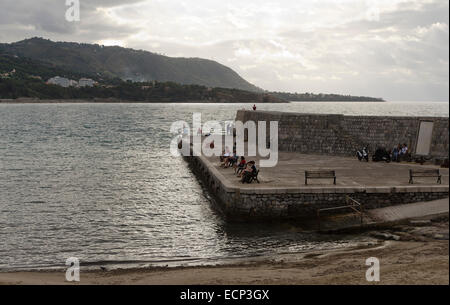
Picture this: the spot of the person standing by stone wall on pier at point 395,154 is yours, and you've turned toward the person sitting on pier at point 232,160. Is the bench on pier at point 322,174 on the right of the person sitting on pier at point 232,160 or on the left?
left

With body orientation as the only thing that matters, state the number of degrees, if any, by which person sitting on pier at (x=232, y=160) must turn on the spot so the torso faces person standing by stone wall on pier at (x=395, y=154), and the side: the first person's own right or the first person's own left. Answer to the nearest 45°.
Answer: approximately 180°

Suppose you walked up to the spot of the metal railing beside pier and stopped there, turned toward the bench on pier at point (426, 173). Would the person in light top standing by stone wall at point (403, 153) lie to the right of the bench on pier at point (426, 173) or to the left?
left

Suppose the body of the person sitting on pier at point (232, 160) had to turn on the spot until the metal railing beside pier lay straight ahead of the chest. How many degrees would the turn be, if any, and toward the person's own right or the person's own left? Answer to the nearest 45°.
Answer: approximately 135° to the person's own left

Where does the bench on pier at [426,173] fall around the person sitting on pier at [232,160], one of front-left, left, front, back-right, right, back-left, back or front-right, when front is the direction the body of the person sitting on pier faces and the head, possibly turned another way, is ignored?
back-left

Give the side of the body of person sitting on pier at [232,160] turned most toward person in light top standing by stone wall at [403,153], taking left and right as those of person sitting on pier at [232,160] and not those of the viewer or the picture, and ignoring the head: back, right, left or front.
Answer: back

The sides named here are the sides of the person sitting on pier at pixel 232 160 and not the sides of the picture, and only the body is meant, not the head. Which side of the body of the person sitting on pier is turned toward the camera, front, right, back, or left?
left

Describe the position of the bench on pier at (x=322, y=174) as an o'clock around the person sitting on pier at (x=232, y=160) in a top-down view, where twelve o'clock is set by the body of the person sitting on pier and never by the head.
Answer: The bench on pier is roughly at 8 o'clock from the person sitting on pier.
